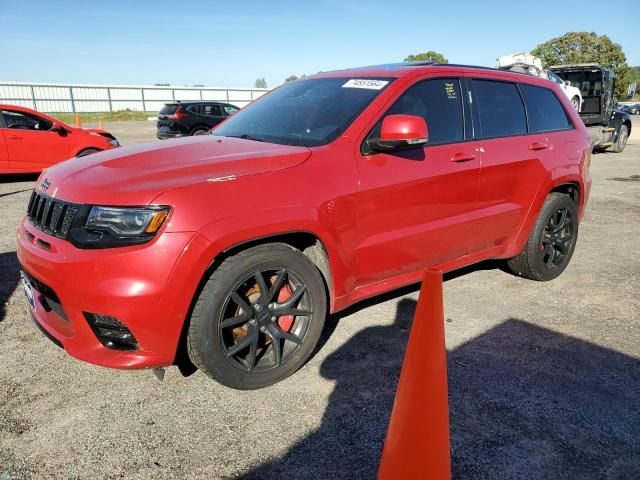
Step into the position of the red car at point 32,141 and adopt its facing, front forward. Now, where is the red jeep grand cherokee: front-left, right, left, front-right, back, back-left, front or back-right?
right

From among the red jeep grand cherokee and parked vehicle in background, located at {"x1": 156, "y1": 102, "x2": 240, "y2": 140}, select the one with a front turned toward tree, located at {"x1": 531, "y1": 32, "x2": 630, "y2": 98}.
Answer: the parked vehicle in background

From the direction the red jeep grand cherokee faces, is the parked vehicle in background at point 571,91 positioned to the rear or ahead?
to the rear

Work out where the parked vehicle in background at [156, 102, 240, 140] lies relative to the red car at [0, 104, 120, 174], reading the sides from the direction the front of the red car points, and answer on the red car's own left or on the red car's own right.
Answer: on the red car's own left

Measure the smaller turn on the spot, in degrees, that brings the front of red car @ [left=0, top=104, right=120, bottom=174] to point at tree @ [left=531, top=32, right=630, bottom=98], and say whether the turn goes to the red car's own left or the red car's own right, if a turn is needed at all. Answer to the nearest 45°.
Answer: approximately 45° to the red car's own left

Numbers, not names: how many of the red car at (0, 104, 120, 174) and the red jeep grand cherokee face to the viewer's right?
1

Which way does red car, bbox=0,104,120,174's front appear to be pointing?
to the viewer's right

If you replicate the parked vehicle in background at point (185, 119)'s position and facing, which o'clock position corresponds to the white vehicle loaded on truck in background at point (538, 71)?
the white vehicle loaded on truck in background at point (538, 71) is roughly at 2 o'clock from the parked vehicle in background at point (185, 119).

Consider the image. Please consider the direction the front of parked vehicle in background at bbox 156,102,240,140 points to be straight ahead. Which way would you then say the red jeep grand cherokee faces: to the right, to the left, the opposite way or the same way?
the opposite way

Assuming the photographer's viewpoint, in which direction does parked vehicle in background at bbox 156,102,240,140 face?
facing away from the viewer and to the right of the viewer

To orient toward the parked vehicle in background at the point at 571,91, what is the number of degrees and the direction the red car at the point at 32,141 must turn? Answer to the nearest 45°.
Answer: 0° — it already faces it

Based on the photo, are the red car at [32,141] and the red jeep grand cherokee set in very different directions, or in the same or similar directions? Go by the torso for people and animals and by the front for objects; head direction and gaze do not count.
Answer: very different directions

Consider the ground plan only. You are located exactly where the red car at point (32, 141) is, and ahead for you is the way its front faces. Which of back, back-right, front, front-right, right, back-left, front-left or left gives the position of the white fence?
left

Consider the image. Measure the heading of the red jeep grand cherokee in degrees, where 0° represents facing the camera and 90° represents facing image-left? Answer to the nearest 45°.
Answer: approximately 45°

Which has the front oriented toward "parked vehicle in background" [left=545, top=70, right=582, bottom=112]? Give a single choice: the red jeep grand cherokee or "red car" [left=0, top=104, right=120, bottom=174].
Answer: the red car

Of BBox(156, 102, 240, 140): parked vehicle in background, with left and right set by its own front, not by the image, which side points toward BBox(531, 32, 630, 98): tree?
front
